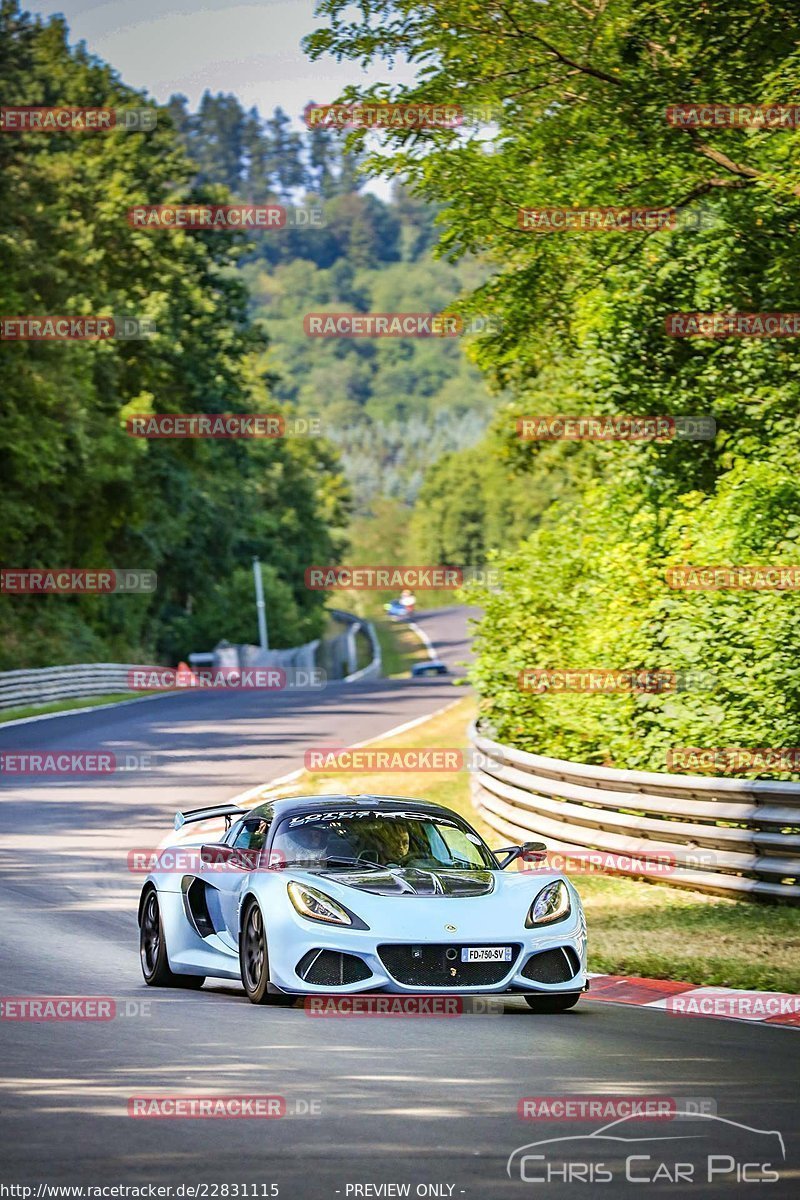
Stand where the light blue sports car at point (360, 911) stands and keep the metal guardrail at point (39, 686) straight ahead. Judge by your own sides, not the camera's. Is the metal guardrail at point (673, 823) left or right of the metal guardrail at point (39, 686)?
right

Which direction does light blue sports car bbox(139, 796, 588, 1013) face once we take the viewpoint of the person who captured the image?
facing the viewer and to the right of the viewer

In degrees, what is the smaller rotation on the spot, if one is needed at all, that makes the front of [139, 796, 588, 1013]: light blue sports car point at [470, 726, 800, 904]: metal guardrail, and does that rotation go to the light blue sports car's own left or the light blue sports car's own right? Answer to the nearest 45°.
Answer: approximately 90° to the light blue sports car's own left

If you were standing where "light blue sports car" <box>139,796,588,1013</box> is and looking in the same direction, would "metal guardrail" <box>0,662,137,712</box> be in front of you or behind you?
behind
